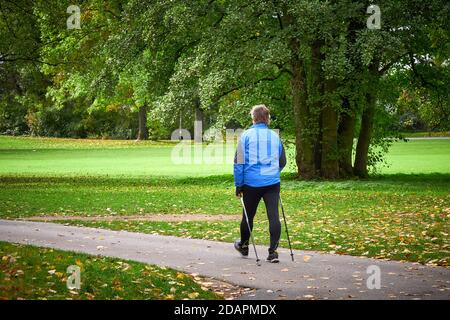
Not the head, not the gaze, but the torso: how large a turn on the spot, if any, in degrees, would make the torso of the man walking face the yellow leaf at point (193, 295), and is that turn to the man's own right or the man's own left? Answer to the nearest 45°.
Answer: approximately 180°

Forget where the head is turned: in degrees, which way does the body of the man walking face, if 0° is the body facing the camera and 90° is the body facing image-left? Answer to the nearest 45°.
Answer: approximately 180°

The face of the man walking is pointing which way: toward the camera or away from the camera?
away from the camera
